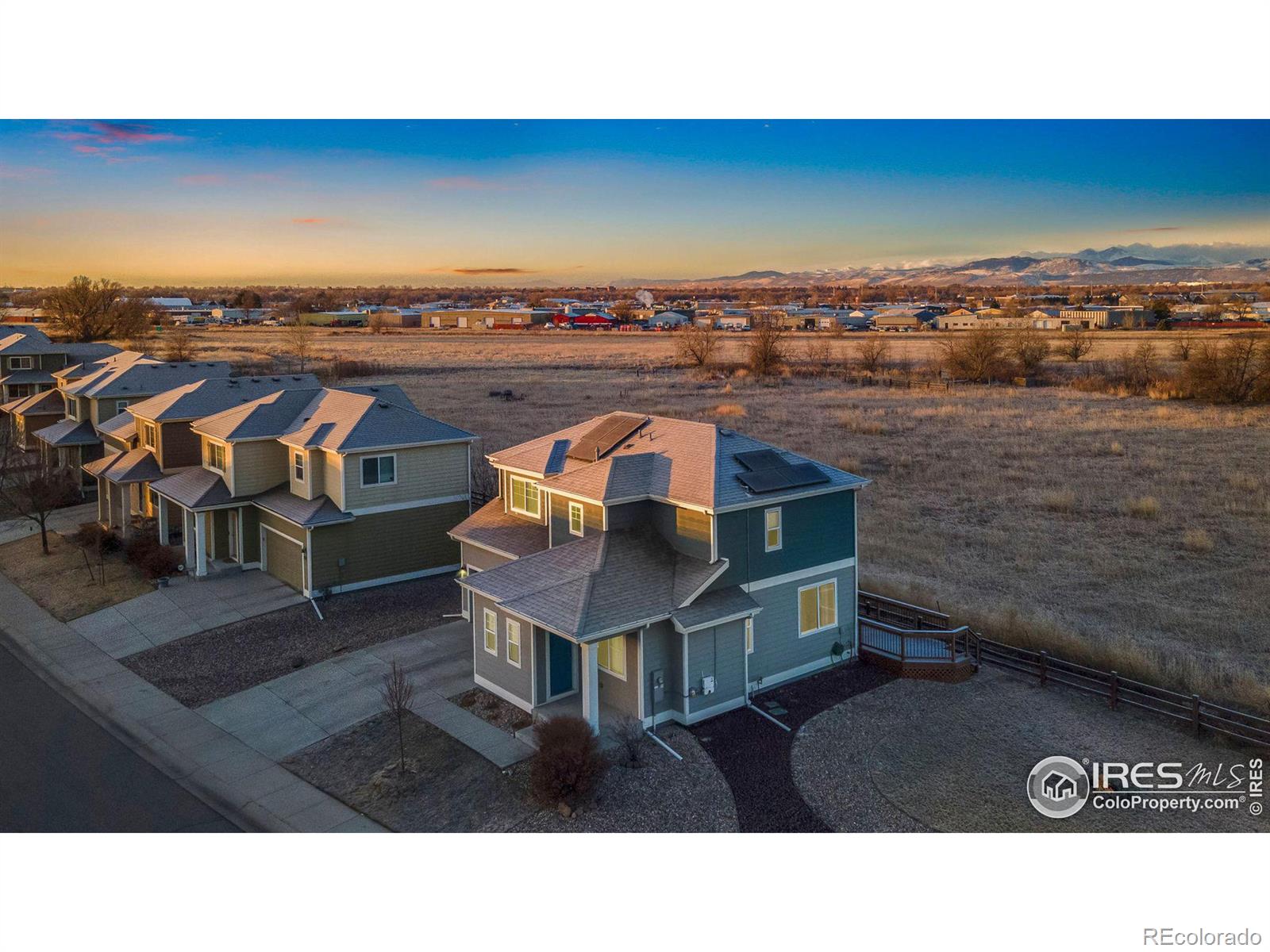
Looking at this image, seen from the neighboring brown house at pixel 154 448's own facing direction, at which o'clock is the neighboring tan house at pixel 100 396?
the neighboring tan house at pixel 100 396 is roughly at 4 o'clock from the neighboring brown house at pixel 154 448.

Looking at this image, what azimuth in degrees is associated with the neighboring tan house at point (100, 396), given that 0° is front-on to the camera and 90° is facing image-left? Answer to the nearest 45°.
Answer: approximately 45°

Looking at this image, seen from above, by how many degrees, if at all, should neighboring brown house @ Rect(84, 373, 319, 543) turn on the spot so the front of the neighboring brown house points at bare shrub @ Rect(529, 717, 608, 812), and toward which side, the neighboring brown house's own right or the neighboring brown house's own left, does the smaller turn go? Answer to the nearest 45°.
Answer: approximately 45° to the neighboring brown house's own left

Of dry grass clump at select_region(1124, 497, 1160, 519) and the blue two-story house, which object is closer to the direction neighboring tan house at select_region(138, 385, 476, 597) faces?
the blue two-story house

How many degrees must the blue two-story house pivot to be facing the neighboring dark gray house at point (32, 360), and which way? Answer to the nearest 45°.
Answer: approximately 90° to its right

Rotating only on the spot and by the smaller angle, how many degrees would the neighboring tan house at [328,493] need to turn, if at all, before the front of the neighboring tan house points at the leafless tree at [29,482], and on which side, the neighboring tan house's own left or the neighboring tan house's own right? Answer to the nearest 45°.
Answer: approximately 90° to the neighboring tan house's own right

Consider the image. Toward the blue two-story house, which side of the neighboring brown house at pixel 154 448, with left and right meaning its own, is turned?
left

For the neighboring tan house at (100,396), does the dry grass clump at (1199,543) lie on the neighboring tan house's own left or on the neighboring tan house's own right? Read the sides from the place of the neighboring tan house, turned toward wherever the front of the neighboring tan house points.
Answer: on the neighboring tan house's own left

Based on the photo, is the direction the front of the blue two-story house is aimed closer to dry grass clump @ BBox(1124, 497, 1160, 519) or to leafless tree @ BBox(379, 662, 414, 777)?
the leafless tree
